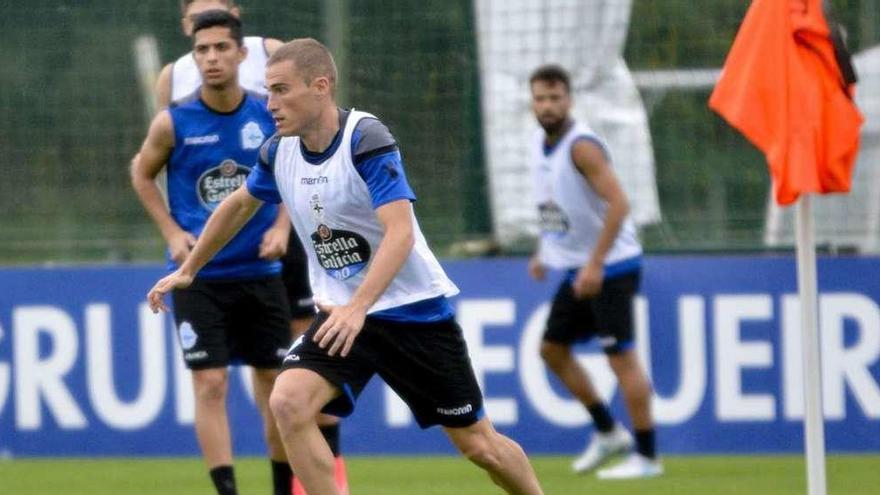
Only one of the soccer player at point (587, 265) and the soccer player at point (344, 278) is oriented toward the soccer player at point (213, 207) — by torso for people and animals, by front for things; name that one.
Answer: the soccer player at point (587, 265)

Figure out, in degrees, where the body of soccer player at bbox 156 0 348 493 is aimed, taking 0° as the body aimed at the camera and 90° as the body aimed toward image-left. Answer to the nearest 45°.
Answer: approximately 0°

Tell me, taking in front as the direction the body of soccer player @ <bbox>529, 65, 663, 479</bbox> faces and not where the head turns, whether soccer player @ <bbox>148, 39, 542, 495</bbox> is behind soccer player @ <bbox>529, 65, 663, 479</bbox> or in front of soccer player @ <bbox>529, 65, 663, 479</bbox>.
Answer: in front

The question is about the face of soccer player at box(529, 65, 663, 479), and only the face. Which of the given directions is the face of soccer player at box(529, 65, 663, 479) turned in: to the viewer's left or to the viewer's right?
to the viewer's left

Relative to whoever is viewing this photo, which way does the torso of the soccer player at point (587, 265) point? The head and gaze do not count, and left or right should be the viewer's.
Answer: facing the viewer and to the left of the viewer

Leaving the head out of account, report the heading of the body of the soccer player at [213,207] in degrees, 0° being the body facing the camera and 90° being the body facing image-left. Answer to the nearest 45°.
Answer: approximately 0°

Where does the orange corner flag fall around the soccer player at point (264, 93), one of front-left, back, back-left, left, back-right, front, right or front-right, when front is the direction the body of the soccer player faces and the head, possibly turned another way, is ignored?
front-left

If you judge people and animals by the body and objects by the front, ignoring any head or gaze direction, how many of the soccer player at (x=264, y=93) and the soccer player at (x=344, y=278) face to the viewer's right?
0

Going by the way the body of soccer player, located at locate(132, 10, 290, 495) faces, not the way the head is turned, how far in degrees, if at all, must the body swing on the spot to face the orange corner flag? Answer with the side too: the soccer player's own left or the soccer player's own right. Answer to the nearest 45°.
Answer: approximately 45° to the soccer player's own left

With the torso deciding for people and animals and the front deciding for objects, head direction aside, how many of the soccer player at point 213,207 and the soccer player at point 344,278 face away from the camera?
0

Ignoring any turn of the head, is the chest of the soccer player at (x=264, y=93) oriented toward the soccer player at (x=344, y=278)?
yes
